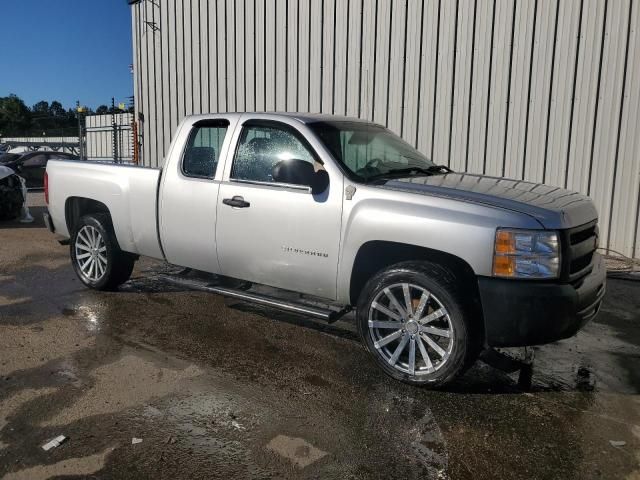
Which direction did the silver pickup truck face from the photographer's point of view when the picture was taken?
facing the viewer and to the right of the viewer

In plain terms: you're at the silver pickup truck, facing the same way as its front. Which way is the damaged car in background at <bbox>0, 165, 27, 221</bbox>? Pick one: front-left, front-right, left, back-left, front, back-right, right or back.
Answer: back
